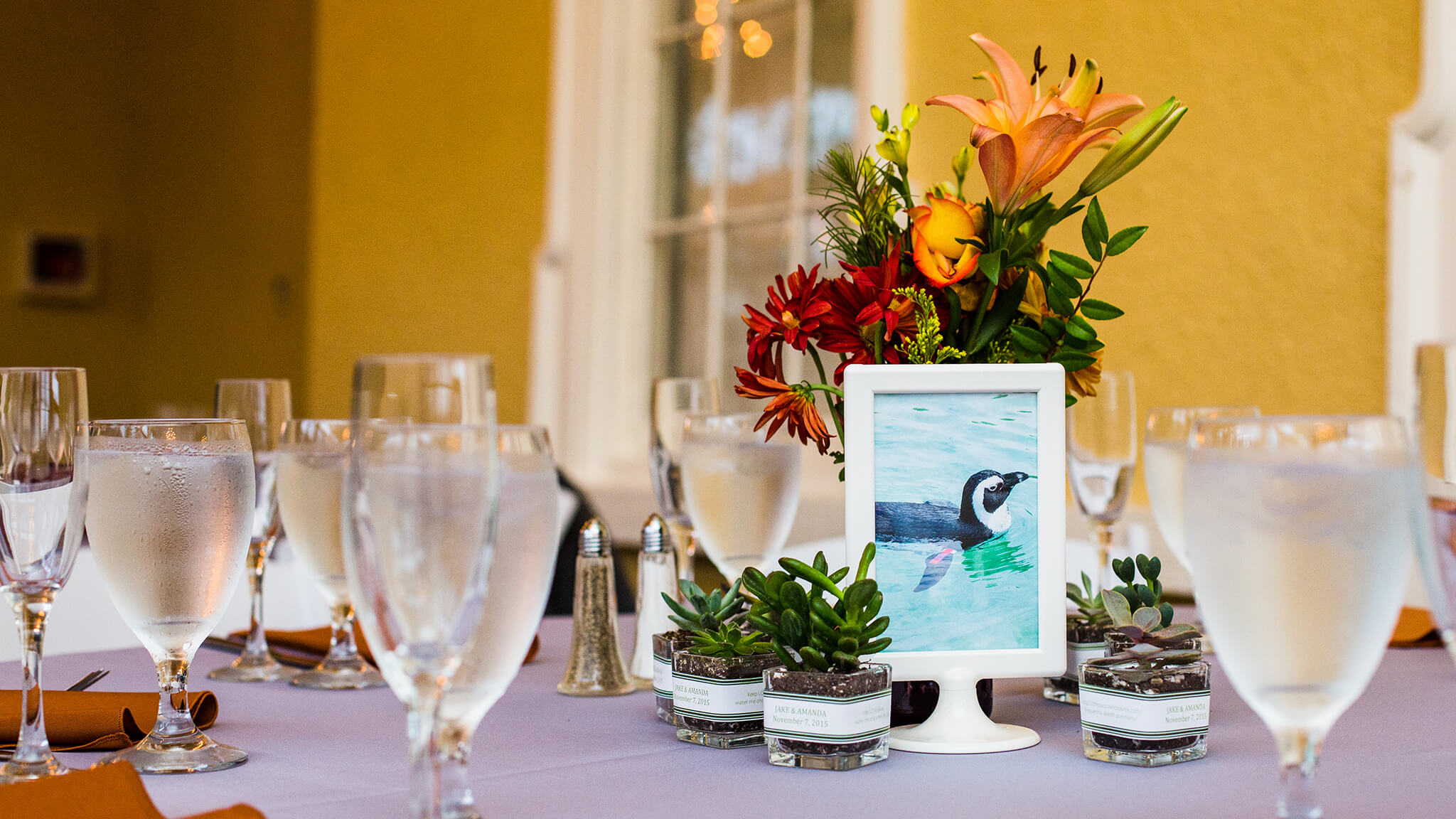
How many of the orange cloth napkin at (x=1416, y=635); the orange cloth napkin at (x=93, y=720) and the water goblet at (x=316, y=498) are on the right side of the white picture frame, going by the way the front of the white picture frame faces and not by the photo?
2

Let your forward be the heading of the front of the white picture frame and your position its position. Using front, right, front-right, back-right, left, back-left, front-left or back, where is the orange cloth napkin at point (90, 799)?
front-right

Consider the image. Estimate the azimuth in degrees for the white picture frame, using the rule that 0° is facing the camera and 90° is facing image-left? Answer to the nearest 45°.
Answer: approximately 0°

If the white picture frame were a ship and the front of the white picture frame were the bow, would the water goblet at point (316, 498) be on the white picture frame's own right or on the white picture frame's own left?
on the white picture frame's own right
